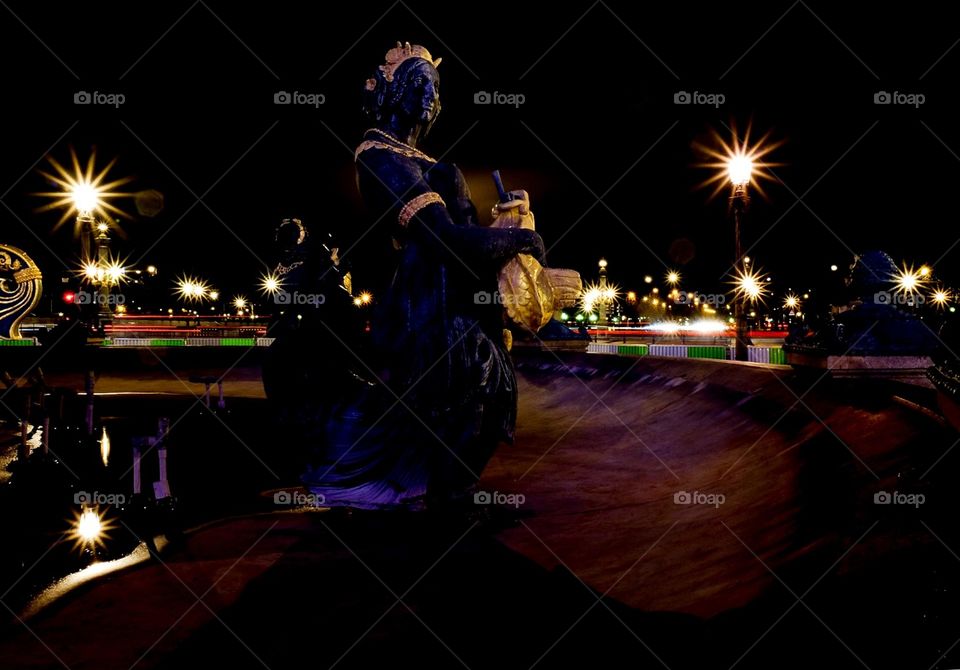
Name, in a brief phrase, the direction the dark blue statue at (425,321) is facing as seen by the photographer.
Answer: facing the viewer and to the right of the viewer

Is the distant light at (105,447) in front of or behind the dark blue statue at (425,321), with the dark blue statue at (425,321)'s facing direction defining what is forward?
behind

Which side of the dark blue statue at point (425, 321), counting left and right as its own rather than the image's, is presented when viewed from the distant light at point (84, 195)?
back

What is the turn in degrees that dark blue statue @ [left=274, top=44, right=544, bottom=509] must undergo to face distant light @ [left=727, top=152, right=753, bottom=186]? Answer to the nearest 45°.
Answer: approximately 90° to its left

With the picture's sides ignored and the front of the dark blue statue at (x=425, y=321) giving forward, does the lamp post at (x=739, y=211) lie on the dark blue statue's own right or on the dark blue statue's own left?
on the dark blue statue's own left
